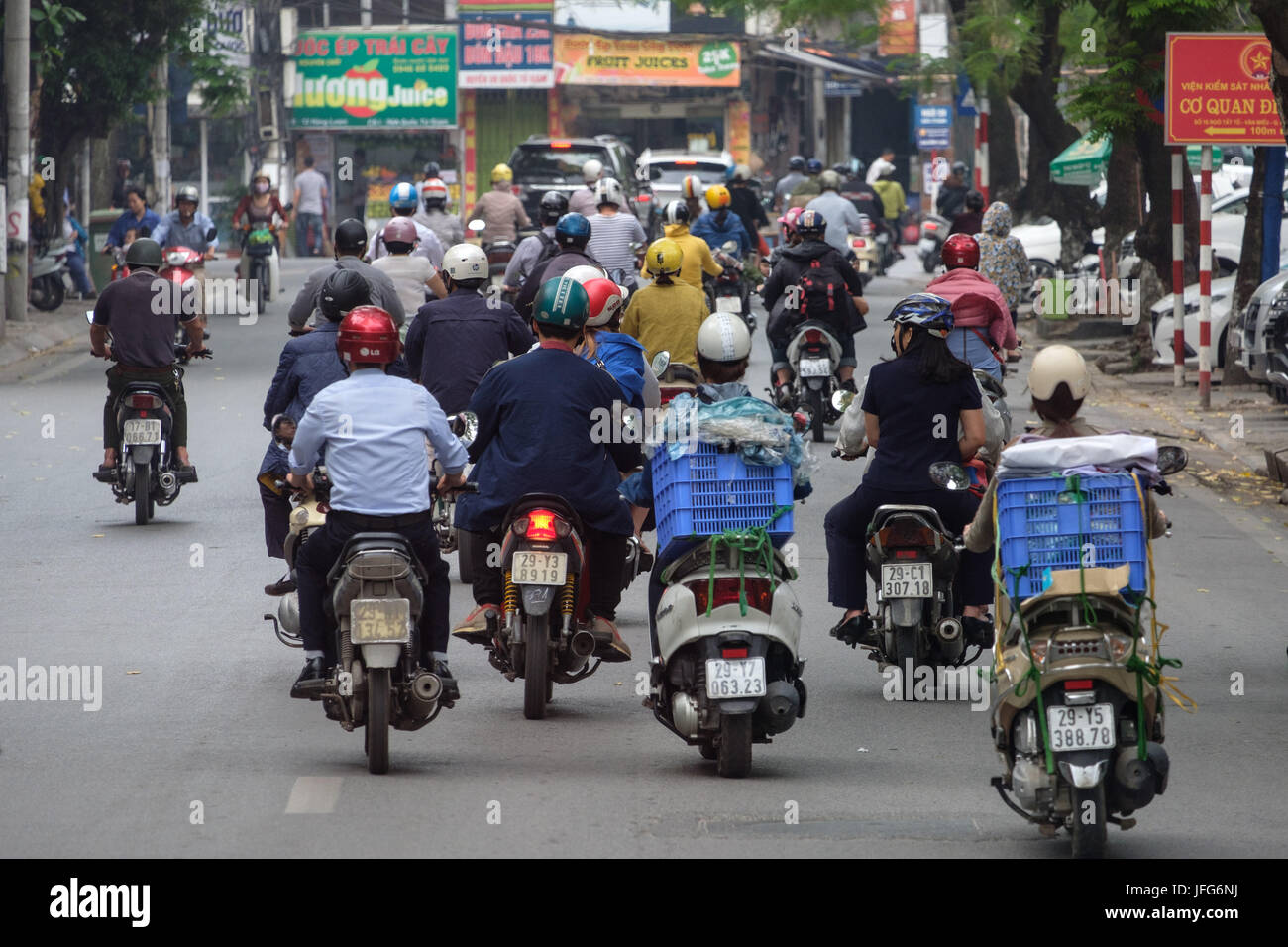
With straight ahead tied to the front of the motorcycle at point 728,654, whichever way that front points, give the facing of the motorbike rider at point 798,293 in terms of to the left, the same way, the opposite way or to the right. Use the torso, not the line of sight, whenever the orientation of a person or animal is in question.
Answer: the same way

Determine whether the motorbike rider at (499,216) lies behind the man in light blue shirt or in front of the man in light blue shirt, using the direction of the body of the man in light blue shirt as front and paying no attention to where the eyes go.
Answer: in front

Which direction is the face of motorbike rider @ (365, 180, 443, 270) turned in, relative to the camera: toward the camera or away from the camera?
away from the camera

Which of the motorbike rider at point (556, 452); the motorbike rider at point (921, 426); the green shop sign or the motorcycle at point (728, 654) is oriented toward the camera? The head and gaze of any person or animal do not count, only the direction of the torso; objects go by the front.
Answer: the green shop sign

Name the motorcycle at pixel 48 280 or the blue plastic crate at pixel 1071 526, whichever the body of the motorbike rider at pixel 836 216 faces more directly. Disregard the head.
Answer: the motorcycle

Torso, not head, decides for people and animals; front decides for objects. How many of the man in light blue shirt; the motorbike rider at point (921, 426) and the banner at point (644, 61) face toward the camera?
1

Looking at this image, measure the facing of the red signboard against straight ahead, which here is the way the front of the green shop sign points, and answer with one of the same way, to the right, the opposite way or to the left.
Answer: the same way

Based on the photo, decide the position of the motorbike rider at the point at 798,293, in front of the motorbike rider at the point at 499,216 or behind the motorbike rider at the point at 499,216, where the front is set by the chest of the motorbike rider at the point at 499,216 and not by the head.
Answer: behind

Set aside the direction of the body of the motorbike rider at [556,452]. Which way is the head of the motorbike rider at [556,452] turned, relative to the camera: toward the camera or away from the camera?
away from the camera

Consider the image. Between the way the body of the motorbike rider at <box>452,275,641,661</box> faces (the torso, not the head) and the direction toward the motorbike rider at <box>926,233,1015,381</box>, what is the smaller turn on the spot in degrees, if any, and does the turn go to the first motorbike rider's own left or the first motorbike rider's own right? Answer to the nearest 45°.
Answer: approximately 45° to the first motorbike rider's own right

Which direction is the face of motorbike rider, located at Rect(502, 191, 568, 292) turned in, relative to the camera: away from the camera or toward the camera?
away from the camera

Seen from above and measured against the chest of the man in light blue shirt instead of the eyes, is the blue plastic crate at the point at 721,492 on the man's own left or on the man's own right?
on the man's own right

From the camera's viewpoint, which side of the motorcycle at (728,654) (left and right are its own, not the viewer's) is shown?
back

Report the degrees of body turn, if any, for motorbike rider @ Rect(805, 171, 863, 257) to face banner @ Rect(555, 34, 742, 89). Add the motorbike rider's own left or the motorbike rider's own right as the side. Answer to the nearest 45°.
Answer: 0° — they already face it

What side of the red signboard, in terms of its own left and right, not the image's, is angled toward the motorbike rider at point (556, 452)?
front

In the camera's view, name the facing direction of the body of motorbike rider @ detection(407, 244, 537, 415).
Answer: away from the camera

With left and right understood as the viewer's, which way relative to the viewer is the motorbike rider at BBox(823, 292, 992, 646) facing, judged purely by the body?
facing away from the viewer

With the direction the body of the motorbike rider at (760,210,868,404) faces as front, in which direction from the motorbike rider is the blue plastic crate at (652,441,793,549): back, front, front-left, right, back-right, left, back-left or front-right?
back

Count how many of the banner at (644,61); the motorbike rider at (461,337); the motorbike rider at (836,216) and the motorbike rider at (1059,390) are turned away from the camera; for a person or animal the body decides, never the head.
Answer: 3

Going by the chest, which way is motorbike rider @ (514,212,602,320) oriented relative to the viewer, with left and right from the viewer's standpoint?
facing away from the viewer

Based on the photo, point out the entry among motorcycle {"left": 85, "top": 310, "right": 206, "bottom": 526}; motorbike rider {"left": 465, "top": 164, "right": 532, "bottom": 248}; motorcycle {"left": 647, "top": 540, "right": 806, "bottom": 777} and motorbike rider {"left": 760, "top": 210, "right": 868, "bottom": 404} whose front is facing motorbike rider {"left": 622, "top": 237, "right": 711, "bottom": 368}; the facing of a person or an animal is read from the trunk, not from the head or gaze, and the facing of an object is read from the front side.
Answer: motorcycle {"left": 647, "top": 540, "right": 806, "bottom": 777}

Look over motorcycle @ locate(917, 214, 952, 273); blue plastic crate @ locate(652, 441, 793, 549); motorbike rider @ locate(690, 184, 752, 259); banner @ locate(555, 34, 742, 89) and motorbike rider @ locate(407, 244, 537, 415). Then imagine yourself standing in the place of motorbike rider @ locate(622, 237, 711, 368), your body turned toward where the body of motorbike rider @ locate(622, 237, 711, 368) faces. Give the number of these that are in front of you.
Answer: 3

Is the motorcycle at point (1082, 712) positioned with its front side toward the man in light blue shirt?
no

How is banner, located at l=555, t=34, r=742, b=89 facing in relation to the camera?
toward the camera
